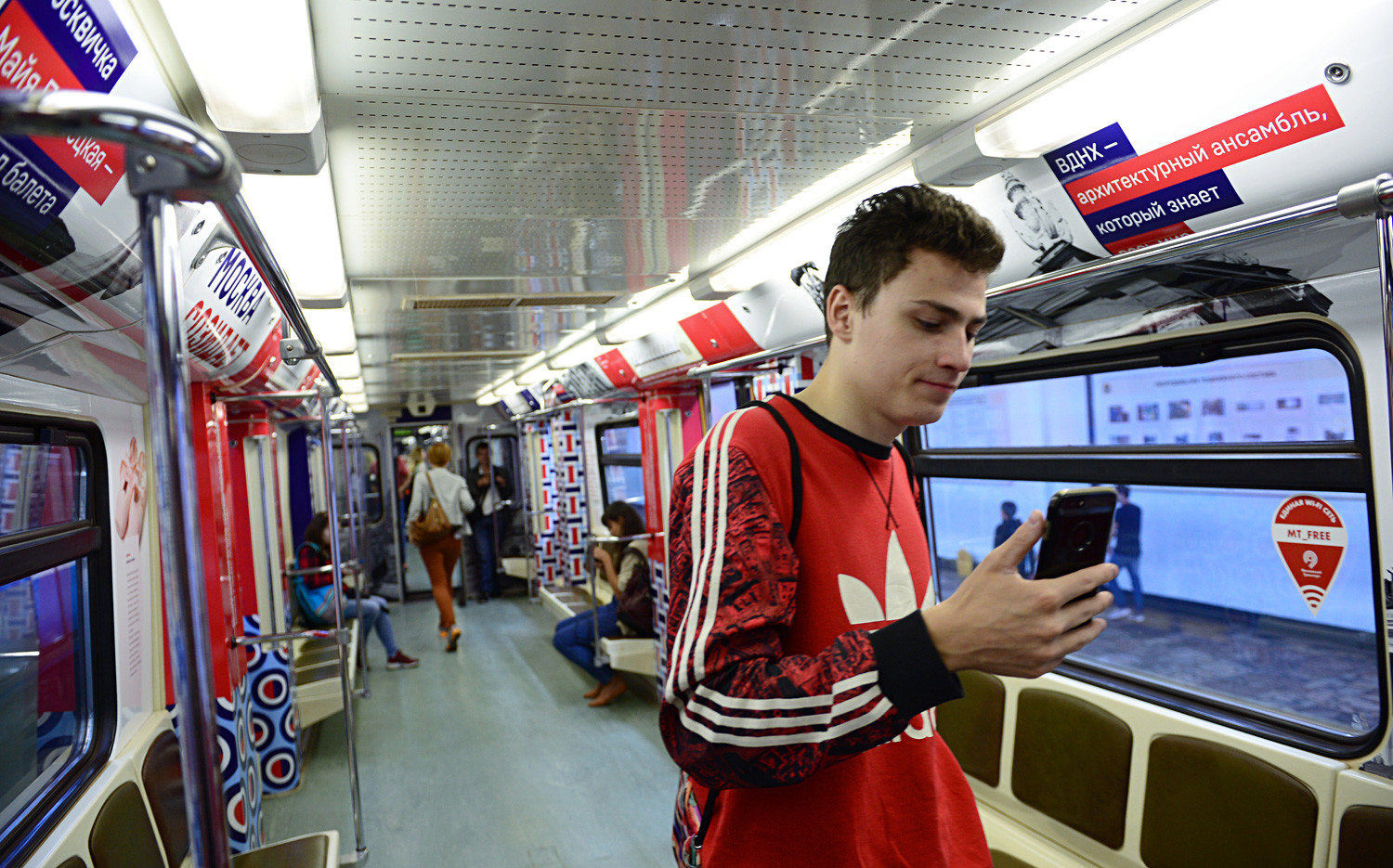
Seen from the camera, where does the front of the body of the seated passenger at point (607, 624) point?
to the viewer's left

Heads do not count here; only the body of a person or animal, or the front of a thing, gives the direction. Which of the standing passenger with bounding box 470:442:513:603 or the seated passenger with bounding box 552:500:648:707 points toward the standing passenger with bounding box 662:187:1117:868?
the standing passenger with bounding box 470:442:513:603

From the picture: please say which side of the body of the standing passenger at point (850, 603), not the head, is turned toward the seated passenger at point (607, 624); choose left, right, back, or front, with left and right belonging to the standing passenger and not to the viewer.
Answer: back

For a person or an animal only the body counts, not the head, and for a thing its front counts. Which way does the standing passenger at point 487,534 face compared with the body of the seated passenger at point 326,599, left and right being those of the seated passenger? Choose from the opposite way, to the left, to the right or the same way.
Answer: to the right

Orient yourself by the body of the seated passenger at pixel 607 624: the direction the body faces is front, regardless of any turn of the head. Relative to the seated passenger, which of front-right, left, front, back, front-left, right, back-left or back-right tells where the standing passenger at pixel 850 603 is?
left

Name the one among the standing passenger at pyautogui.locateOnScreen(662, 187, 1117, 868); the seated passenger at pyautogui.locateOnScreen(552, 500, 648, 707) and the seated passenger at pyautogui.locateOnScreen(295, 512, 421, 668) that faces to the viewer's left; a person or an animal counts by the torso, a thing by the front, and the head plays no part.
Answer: the seated passenger at pyautogui.locateOnScreen(552, 500, 648, 707)

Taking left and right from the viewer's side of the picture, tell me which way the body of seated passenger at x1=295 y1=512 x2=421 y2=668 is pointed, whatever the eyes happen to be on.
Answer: facing to the right of the viewer

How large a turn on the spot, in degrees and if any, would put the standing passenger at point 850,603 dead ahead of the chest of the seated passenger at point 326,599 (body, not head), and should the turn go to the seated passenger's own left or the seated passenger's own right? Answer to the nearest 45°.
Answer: approximately 90° to the seated passenger's own right

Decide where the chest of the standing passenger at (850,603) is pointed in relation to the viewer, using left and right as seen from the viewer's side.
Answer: facing the viewer and to the right of the viewer

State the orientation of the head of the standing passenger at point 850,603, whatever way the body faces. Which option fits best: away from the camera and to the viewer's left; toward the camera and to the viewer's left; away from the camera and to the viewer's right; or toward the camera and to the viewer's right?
toward the camera and to the viewer's right

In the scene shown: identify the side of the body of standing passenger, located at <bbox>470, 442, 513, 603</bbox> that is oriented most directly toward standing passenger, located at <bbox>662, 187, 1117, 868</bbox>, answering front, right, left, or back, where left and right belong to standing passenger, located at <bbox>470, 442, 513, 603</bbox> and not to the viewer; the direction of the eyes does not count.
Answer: front

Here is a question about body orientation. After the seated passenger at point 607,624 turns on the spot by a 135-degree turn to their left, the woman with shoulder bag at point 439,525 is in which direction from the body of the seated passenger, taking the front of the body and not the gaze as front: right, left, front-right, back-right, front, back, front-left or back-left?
back

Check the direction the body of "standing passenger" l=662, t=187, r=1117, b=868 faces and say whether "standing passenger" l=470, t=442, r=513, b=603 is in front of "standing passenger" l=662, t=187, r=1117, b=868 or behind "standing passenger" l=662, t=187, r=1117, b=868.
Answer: behind

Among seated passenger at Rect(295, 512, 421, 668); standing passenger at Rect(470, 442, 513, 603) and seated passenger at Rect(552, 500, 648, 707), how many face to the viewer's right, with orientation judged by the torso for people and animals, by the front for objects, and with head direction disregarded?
1

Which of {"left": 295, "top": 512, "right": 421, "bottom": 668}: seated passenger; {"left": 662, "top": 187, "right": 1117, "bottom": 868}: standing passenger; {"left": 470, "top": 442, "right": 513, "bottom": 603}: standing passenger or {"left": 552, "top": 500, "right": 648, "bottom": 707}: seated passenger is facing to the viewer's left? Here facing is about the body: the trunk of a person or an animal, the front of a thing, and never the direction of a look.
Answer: {"left": 552, "top": 500, "right": 648, "bottom": 707}: seated passenger
